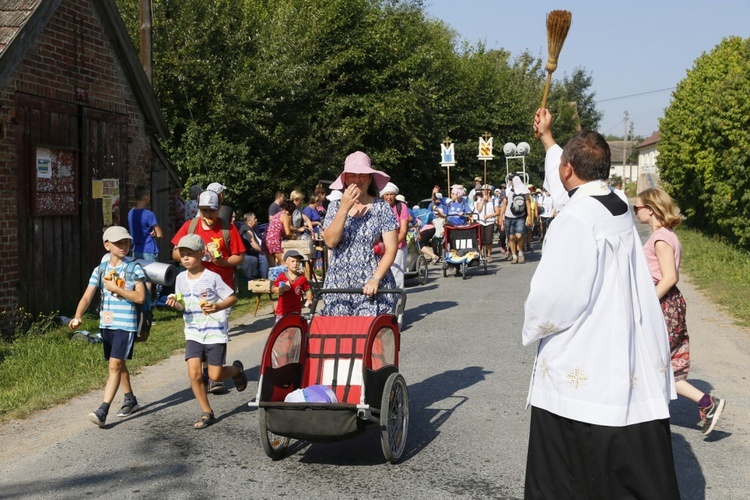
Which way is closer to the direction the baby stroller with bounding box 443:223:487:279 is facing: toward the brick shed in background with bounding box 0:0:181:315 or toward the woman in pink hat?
the woman in pink hat

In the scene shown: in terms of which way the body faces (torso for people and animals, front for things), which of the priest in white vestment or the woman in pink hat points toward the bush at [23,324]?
the priest in white vestment

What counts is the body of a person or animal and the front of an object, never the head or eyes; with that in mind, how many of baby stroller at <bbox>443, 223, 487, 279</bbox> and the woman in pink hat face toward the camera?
2

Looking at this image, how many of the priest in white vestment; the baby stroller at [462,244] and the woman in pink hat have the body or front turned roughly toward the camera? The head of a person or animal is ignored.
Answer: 2

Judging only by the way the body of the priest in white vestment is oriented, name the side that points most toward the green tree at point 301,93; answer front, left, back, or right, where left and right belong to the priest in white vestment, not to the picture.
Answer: front

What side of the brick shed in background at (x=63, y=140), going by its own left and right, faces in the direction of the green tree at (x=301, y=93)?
left

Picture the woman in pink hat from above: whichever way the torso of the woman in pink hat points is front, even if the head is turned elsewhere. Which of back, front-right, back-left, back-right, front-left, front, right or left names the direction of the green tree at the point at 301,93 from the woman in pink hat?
back

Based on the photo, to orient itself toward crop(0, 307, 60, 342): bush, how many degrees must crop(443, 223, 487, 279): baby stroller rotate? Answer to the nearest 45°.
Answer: approximately 45° to its right

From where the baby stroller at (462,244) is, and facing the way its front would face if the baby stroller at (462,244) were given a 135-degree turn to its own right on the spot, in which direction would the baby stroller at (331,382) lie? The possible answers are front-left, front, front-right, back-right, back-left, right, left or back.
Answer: back-left

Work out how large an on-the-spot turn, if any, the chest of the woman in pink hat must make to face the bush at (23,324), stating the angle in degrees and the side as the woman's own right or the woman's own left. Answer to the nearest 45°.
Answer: approximately 135° to the woman's own right

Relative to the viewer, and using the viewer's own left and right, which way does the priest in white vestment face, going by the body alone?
facing away from the viewer and to the left of the viewer

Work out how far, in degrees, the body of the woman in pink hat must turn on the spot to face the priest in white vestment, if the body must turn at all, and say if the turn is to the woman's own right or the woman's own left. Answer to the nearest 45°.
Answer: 0° — they already face them
